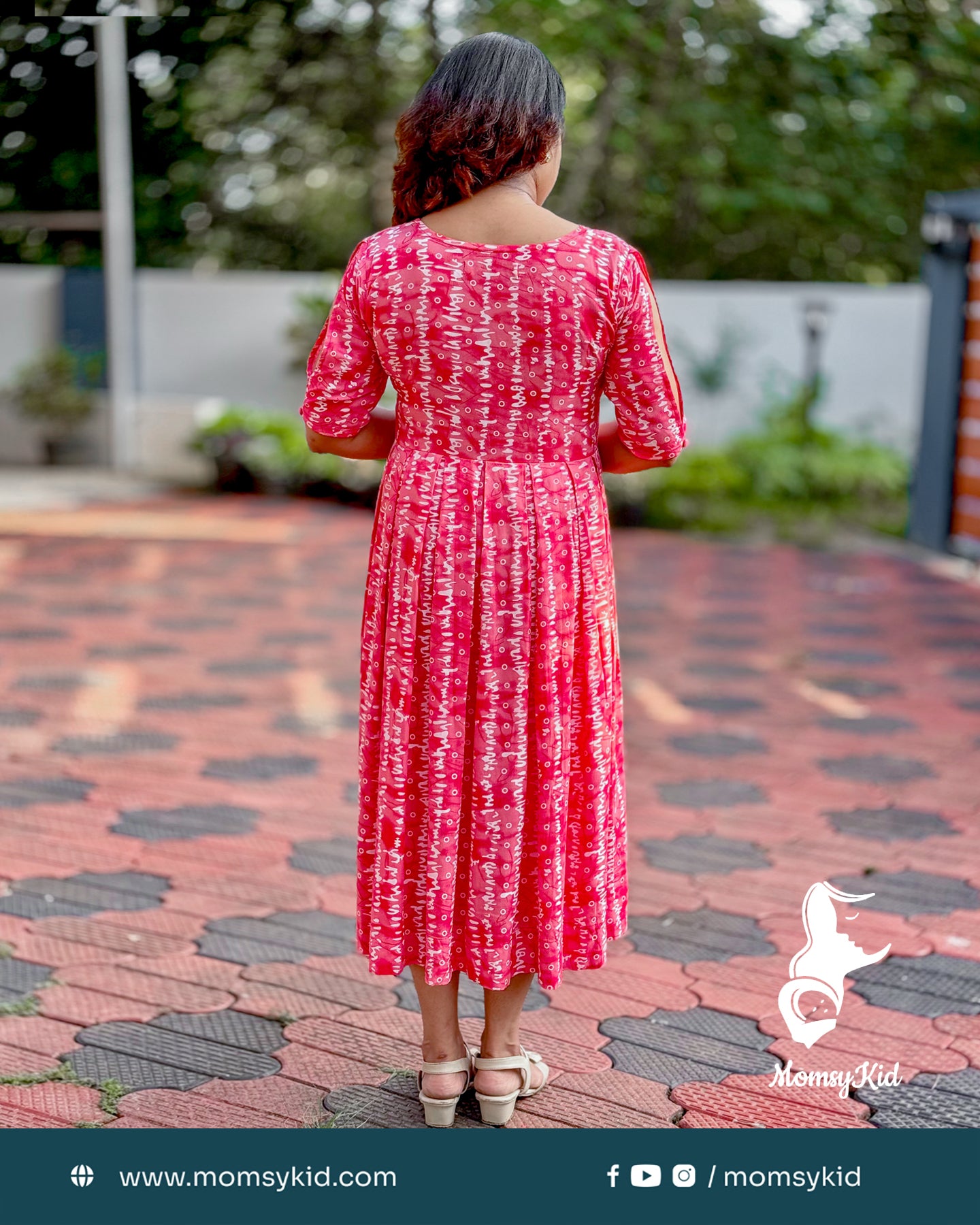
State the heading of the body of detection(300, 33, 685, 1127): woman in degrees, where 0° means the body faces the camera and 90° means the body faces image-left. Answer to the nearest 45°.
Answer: approximately 180°

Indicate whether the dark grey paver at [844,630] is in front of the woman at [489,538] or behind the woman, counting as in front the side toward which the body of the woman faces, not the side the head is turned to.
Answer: in front

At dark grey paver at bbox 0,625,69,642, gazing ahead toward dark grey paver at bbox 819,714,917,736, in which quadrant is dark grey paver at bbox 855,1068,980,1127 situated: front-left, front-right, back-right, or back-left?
front-right

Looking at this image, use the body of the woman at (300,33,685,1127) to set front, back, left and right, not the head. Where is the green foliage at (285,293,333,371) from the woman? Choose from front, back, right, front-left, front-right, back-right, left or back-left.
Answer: front

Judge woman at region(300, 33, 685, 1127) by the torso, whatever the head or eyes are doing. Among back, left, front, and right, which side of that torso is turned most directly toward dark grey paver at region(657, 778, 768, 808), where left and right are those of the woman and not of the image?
front

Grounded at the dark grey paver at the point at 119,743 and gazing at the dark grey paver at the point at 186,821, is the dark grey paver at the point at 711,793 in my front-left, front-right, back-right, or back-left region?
front-left

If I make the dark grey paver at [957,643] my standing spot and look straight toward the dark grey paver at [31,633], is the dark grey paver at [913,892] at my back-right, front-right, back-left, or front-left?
front-left

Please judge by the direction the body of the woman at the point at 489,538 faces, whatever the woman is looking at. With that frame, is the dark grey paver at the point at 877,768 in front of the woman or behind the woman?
in front

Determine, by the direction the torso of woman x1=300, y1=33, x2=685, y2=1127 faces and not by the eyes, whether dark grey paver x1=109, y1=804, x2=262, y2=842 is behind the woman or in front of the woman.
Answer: in front
